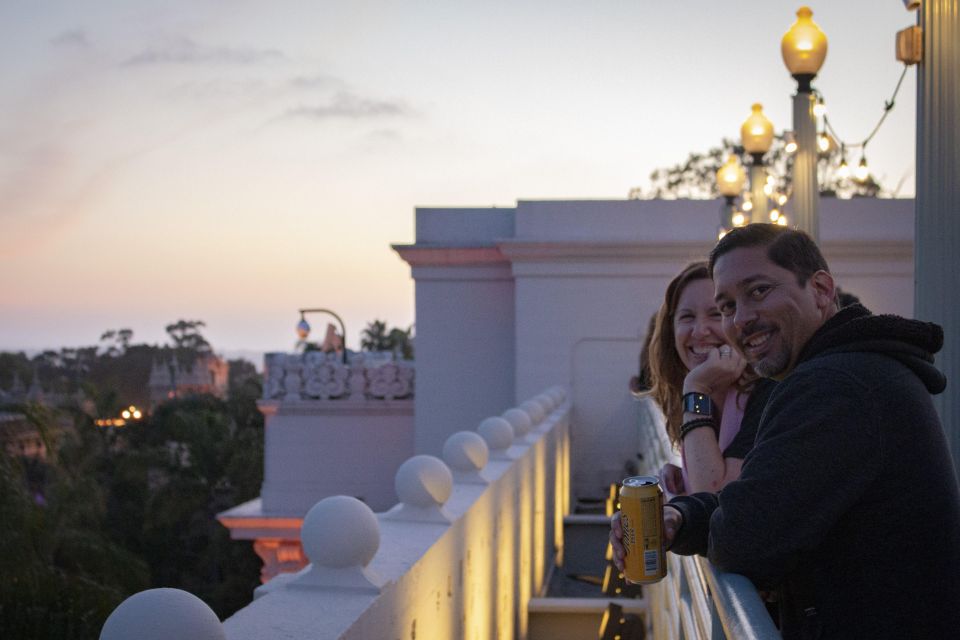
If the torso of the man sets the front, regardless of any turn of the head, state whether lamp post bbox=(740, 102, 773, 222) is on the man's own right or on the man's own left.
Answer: on the man's own right

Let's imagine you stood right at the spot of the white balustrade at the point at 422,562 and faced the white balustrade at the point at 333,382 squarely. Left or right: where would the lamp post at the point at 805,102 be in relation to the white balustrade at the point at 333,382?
right

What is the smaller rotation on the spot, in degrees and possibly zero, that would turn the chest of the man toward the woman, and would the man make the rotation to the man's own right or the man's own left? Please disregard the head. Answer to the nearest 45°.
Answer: approximately 90° to the man's own right

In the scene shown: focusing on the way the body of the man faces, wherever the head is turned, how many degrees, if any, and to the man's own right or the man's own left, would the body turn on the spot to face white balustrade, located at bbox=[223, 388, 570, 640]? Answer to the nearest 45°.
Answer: approximately 45° to the man's own right

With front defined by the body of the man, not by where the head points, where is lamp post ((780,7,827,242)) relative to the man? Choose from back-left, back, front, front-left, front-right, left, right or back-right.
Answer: right

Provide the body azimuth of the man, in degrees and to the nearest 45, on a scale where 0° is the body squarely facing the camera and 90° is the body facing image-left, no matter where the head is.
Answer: approximately 90°
